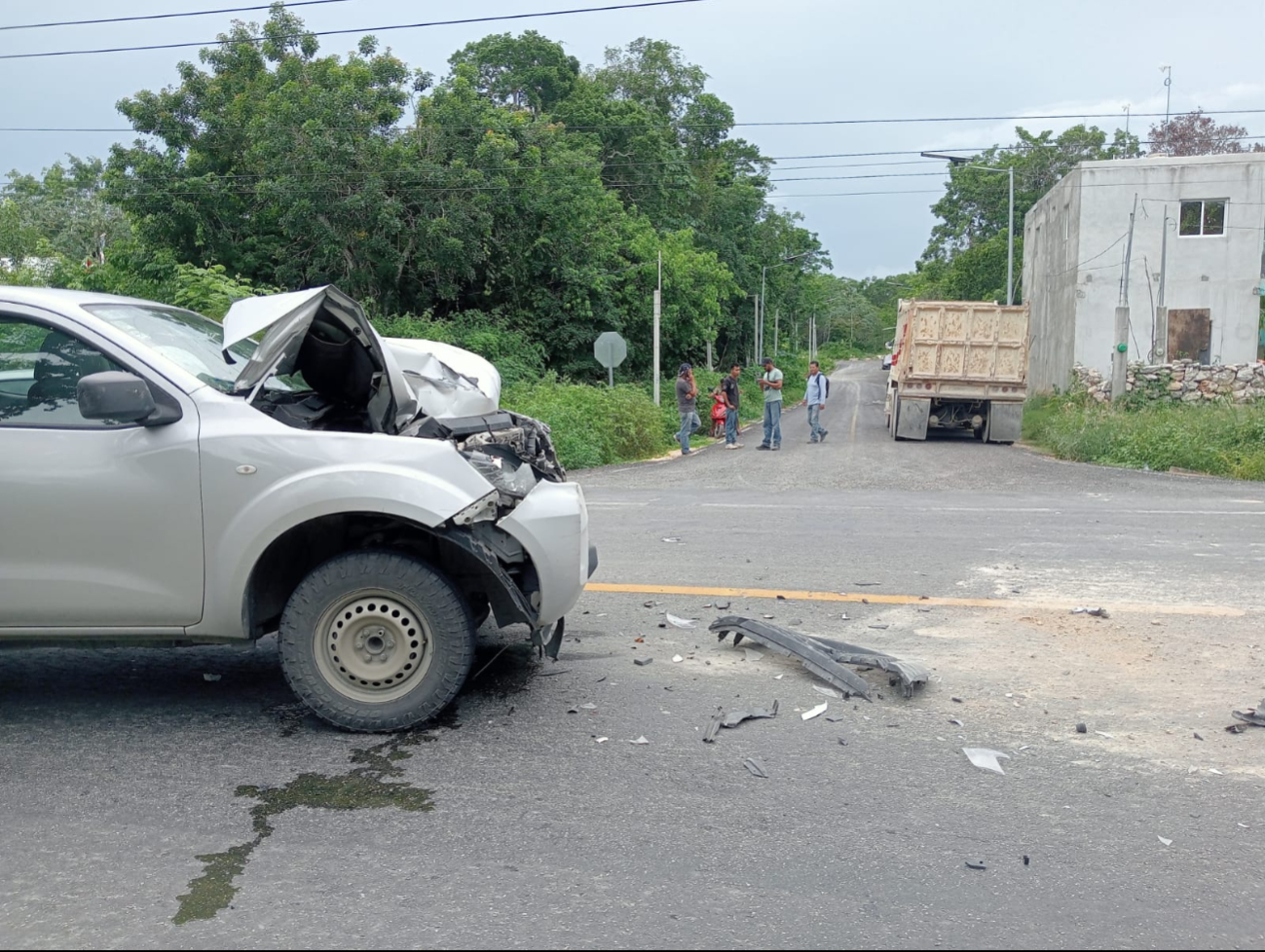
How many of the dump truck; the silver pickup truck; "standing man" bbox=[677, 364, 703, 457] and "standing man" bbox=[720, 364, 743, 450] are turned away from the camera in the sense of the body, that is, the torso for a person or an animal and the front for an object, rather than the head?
1

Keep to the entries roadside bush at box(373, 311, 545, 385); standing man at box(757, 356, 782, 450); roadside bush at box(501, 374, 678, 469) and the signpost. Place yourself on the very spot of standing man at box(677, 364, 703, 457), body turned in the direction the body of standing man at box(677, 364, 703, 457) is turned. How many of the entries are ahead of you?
1

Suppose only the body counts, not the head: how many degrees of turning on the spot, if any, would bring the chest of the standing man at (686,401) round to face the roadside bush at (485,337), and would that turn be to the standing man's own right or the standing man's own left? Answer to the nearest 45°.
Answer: approximately 135° to the standing man's own left

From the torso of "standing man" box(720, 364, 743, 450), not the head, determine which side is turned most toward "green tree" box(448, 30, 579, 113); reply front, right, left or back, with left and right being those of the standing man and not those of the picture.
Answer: back

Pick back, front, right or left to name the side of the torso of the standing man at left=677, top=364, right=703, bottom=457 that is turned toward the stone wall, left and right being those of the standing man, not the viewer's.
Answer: front

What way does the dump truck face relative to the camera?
away from the camera

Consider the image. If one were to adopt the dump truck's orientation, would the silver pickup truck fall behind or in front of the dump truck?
behind

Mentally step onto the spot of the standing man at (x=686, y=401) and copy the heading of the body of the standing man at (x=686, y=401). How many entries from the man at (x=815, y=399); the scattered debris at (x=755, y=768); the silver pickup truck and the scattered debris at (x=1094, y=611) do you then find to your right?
3

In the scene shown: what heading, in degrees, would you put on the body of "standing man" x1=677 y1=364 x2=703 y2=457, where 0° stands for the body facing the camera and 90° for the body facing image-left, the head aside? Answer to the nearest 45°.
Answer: approximately 270°

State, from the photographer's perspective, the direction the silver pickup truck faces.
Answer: facing to the right of the viewer

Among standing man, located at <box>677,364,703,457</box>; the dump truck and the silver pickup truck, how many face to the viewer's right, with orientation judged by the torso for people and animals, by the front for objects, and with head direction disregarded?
2

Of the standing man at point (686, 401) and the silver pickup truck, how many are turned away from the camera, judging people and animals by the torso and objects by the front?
0

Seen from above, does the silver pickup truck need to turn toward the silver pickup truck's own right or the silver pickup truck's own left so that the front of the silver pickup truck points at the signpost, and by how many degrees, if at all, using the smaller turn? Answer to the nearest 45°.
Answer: approximately 90° to the silver pickup truck's own left

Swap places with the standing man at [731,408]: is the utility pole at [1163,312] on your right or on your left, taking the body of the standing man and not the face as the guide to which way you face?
on your left

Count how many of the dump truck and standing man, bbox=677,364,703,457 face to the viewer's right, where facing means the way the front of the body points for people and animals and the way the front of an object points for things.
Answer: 1

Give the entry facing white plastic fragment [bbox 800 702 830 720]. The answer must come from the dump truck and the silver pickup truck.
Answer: the silver pickup truck

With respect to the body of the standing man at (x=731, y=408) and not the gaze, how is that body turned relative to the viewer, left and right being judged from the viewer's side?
facing the viewer and to the right of the viewer
